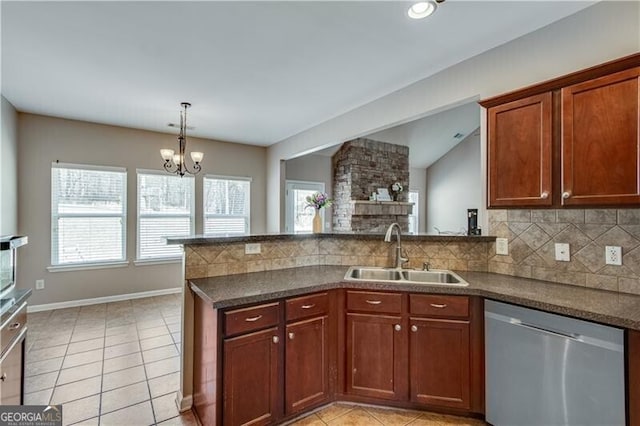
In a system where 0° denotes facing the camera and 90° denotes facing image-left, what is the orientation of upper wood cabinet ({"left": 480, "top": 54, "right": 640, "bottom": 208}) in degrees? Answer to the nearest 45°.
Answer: approximately 45°

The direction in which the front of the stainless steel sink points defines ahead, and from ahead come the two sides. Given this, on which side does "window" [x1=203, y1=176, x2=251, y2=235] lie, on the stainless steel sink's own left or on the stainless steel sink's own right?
on the stainless steel sink's own right

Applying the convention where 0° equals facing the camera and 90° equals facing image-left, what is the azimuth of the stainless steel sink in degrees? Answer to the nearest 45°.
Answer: approximately 0°

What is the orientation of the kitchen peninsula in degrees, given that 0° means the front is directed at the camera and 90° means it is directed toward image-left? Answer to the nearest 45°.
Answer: approximately 0°

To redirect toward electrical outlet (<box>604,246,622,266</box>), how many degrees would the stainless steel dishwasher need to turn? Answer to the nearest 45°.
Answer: approximately 180°

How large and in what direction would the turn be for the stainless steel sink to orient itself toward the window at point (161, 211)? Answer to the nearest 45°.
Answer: approximately 90° to its right

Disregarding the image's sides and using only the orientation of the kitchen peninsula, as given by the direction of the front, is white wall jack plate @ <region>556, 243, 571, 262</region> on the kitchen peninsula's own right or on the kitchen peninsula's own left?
on the kitchen peninsula's own left

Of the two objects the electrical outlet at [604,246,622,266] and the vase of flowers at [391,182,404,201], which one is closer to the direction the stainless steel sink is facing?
the electrical outlet
